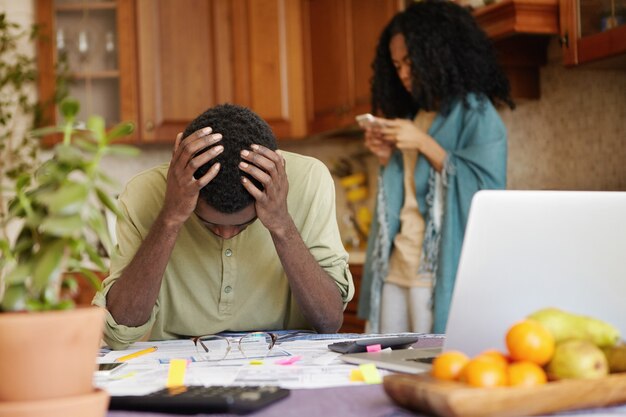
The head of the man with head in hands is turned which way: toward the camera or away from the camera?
toward the camera

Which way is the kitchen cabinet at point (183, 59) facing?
toward the camera

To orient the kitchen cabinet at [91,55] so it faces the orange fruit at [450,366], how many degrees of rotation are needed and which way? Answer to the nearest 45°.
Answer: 0° — it already faces it

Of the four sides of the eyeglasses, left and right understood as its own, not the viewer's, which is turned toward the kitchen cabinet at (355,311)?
back

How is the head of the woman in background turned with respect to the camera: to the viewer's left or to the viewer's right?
to the viewer's left

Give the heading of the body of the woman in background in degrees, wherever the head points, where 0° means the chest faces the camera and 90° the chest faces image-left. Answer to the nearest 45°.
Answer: approximately 45°

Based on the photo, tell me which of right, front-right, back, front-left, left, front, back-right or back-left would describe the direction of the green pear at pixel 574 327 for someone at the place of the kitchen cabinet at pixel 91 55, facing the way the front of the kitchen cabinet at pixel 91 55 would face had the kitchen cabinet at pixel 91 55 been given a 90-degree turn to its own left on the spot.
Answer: right

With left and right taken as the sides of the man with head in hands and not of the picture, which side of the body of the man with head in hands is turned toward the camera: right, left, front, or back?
front

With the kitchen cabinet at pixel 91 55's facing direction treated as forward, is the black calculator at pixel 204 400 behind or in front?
in front

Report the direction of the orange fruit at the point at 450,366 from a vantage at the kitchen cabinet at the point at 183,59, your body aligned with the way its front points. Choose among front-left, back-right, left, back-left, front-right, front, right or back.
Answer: front

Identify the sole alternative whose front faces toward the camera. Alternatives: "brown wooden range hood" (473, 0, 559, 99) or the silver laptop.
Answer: the brown wooden range hood

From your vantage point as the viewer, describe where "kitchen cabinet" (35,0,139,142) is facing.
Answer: facing the viewer
